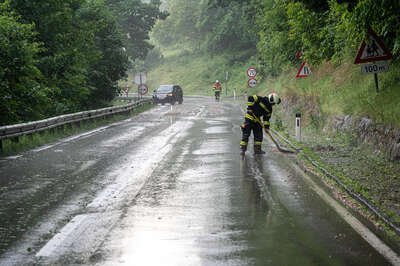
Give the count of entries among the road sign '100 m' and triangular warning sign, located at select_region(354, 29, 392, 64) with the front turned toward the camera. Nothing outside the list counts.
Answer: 2

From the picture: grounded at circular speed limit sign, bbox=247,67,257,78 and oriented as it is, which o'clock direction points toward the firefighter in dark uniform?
The firefighter in dark uniform is roughly at 12 o'clock from the circular speed limit sign.

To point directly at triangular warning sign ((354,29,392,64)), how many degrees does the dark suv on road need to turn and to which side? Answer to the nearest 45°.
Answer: approximately 45° to its left

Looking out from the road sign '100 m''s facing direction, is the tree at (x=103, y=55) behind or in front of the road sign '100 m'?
behind

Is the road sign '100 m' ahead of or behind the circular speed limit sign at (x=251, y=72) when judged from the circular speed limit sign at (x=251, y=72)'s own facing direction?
ahead

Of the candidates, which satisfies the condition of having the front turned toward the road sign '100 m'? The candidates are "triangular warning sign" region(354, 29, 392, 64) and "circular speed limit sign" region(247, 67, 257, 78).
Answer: the circular speed limit sign

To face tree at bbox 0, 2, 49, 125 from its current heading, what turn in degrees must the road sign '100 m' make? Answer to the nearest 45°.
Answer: approximately 90° to its right

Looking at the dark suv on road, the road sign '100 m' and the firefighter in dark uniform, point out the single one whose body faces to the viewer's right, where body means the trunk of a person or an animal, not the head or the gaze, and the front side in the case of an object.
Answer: the firefighter in dark uniform
